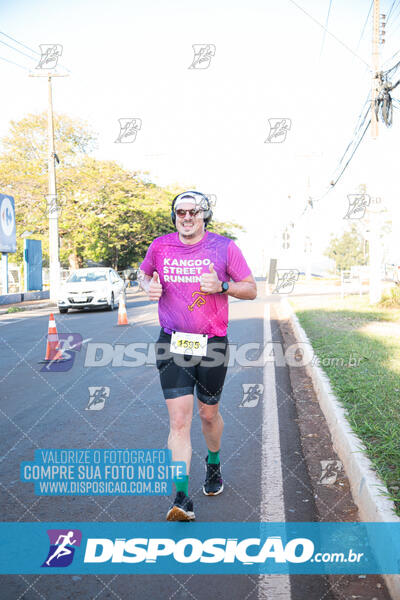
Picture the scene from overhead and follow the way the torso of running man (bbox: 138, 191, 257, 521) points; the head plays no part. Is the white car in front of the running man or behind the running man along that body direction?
behind

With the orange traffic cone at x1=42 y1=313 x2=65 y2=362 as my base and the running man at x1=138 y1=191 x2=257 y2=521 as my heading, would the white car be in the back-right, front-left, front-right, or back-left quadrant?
back-left

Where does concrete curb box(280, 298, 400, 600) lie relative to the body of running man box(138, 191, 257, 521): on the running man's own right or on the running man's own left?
on the running man's own left

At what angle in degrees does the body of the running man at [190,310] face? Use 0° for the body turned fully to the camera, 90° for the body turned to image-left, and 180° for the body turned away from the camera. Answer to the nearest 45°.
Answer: approximately 0°

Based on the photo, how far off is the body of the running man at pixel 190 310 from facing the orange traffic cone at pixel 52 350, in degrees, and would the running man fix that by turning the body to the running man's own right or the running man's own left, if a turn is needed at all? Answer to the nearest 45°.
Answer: approximately 135° to the running man's own right

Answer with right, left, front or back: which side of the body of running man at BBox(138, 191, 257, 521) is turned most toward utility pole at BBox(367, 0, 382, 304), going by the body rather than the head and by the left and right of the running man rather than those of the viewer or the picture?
back

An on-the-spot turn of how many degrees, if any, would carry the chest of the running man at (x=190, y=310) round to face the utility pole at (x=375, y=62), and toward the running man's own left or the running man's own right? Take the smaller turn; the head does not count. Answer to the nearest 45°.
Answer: approximately 180°
